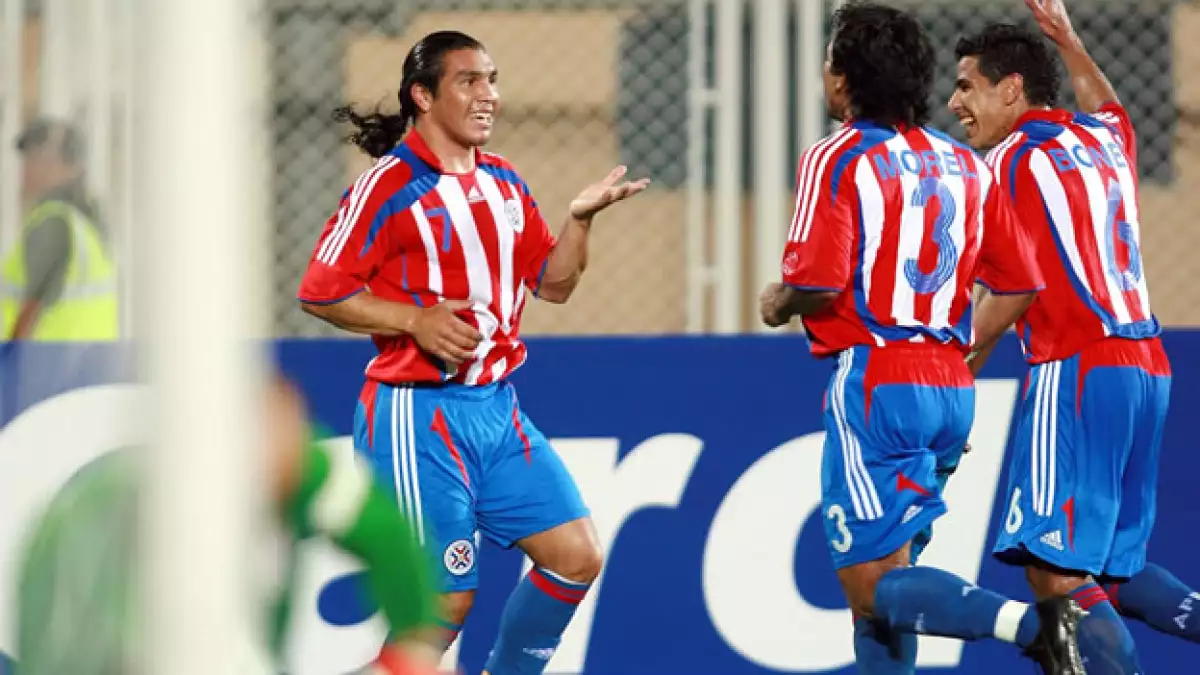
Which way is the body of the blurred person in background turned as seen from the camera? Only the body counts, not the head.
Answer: to the viewer's left

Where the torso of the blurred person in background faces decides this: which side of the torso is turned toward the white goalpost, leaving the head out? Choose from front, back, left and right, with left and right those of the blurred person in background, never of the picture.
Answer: left
